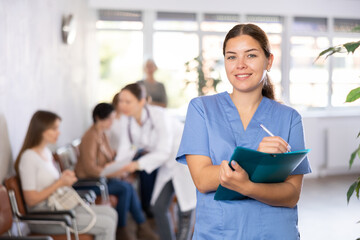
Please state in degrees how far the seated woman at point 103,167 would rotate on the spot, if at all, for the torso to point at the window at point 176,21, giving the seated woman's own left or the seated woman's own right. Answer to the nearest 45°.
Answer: approximately 90° to the seated woman's own left

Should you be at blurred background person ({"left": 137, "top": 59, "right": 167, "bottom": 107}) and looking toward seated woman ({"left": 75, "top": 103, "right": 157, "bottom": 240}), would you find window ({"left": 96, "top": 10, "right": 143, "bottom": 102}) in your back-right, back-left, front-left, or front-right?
back-right

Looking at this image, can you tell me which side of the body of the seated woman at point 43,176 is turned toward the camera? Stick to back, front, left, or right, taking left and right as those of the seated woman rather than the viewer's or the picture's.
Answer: right

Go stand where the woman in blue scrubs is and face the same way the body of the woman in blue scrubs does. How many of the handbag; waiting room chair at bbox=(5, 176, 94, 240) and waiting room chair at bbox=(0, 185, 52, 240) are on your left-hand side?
0

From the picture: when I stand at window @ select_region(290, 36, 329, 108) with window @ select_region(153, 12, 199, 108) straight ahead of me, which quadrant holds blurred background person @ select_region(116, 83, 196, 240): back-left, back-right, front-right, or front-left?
front-left

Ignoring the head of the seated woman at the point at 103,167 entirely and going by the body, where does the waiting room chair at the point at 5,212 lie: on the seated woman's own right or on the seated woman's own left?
on the seated woman's own right

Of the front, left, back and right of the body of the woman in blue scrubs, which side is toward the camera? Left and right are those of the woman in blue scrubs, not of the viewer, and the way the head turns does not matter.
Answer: front

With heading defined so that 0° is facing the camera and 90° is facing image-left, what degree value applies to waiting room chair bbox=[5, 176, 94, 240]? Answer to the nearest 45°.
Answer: approximately 270°

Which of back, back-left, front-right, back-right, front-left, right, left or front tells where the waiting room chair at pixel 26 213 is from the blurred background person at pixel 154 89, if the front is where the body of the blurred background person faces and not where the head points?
front

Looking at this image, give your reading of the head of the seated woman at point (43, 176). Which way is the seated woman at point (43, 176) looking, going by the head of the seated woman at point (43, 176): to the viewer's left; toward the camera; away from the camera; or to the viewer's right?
to the viewer's right

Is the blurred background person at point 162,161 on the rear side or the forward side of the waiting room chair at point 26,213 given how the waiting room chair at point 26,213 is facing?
on the forward side

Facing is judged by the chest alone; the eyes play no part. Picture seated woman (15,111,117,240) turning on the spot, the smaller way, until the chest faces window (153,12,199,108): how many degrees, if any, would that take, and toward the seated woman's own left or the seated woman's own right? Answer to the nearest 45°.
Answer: approximately 45° to the seated woman's own left

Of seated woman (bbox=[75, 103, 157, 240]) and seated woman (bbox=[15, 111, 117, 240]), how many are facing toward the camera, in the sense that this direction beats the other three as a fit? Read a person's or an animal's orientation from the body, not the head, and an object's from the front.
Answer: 0

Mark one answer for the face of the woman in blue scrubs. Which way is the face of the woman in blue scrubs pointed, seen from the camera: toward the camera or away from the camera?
toward the camera

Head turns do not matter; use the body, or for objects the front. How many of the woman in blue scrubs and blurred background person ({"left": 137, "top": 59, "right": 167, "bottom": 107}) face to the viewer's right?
0

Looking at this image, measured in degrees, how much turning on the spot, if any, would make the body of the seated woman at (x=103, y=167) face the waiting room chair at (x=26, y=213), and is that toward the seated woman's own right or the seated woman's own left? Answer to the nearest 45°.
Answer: approximately 90° to the seated woman's own right

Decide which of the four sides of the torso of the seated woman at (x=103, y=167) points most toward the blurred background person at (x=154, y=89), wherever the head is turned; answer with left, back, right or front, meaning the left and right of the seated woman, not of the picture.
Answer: left

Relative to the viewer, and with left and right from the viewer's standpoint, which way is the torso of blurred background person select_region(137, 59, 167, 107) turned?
facing the viewer

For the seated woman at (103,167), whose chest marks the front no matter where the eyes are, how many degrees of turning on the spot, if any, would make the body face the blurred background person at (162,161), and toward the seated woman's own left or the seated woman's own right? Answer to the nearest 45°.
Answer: approximately 45° to the seated woman's own right

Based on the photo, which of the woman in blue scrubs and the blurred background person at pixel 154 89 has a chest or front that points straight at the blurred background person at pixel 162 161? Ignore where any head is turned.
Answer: the blurred background person at pixel 154 89

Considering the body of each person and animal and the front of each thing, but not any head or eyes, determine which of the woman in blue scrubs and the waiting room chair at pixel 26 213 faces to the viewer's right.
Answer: the waiting room chair
